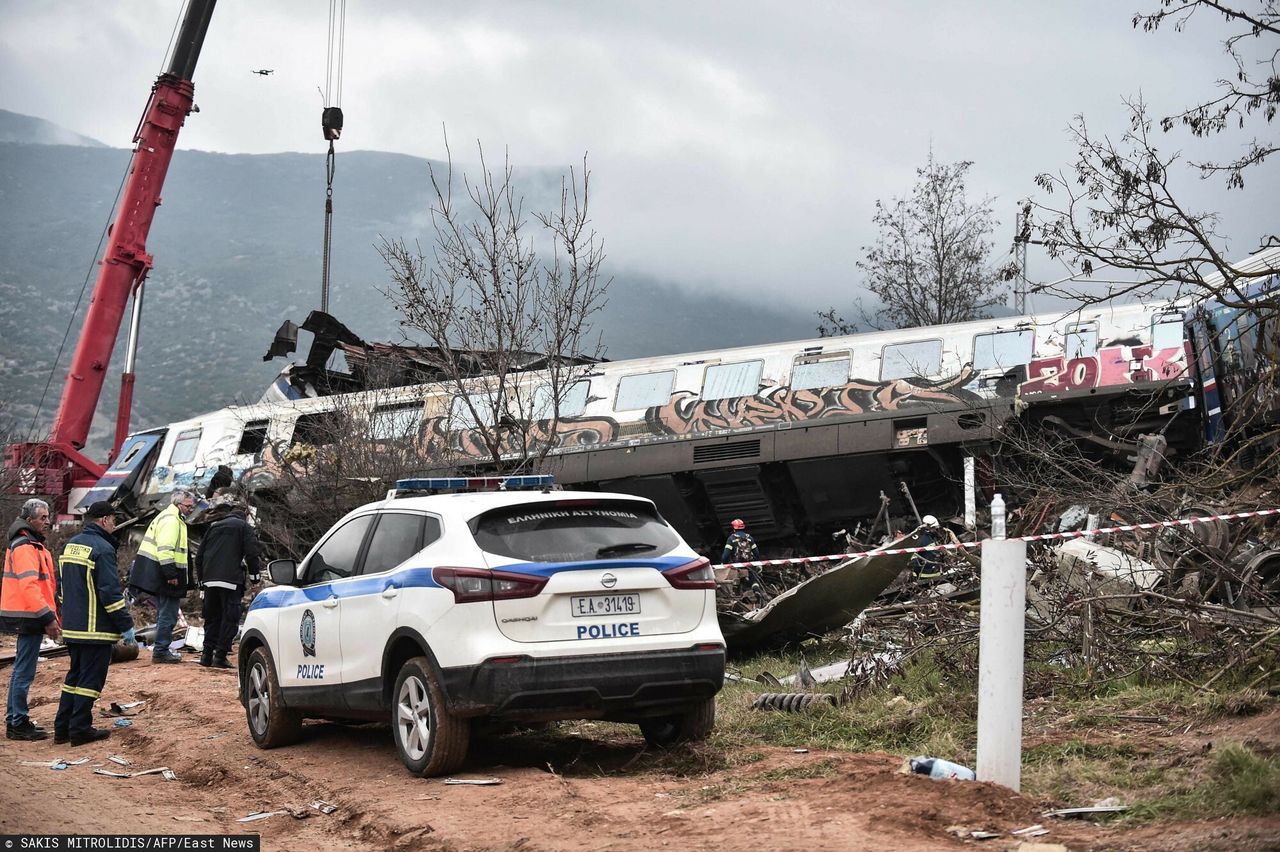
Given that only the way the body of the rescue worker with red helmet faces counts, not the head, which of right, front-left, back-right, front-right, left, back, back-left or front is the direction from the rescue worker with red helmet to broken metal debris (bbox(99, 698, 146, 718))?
back-left

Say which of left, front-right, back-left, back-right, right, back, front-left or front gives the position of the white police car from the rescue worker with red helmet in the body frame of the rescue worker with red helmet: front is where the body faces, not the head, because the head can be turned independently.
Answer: back

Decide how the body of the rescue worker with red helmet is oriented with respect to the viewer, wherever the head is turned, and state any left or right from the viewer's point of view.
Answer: facing away from the viewer

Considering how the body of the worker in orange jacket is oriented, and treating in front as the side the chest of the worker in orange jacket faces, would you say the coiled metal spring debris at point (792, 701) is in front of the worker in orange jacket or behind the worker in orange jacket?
in front

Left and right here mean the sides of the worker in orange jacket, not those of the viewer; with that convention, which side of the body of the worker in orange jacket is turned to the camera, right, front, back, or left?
right

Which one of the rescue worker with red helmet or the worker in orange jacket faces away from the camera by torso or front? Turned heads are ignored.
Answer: the rescue worker with red helmet

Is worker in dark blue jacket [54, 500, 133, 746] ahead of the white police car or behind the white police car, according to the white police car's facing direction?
ahead

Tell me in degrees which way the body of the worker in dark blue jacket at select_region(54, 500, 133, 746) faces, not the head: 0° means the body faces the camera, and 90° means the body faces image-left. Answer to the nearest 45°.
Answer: approximately 225°

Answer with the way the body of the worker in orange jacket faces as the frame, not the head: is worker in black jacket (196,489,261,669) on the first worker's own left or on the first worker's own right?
on the first worker's own left

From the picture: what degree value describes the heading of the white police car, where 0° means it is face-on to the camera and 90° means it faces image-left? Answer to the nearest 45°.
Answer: approximately 135°

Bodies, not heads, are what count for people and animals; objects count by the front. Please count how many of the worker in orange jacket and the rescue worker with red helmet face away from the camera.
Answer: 1

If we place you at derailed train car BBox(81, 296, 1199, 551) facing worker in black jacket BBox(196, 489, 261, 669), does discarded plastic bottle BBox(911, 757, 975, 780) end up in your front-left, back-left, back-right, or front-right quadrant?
front-left

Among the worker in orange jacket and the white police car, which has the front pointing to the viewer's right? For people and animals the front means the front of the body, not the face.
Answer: the worker in orange jacket

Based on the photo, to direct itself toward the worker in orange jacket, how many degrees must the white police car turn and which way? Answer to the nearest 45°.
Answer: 0° — it already faces them

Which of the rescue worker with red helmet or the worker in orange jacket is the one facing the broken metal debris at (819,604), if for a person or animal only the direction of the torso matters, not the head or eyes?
the worker in orange jacket
